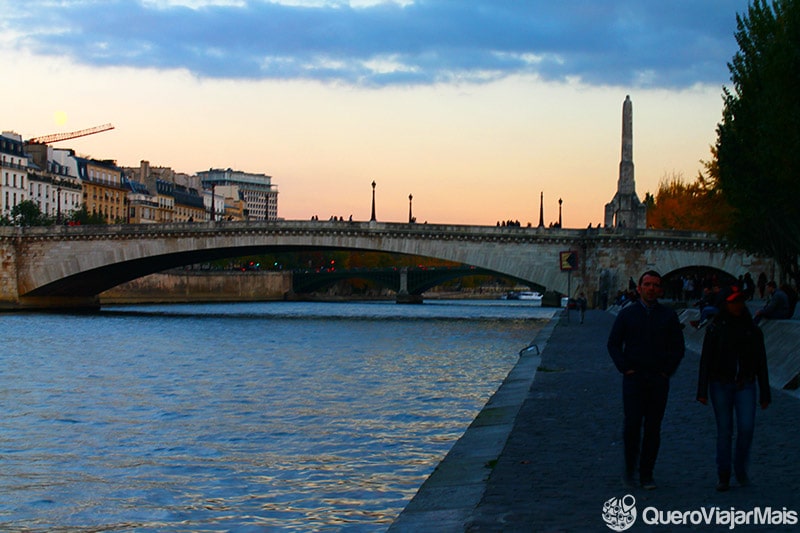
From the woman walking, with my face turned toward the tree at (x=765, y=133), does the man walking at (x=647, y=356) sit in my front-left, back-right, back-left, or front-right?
back-left

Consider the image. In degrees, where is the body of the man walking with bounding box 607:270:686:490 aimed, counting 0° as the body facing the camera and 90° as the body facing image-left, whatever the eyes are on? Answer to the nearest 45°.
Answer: approximately 0°

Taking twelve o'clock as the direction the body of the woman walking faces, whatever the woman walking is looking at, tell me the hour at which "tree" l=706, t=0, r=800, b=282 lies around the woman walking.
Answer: The tree is roughly at 6 o'clock from the woman walking.

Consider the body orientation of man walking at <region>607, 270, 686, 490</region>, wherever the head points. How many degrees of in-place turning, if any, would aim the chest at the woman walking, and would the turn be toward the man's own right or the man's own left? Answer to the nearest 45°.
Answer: approximately 90° to the man's own left

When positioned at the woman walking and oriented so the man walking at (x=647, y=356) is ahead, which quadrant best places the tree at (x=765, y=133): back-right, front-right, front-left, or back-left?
back-right

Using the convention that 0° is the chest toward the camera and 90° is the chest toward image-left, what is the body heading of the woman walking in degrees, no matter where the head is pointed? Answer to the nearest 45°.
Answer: approximately 0°

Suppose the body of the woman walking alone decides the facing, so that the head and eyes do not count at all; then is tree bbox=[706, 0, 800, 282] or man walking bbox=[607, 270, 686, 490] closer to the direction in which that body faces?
the man walking

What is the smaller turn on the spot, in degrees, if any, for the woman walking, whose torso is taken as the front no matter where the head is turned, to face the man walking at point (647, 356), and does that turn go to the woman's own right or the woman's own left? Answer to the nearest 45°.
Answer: approximately 90° to the woman's own right

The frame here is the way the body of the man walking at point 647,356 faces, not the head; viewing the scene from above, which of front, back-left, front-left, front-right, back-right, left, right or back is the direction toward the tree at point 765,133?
back

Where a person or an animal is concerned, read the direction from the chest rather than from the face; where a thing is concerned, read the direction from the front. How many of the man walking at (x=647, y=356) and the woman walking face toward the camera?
2
